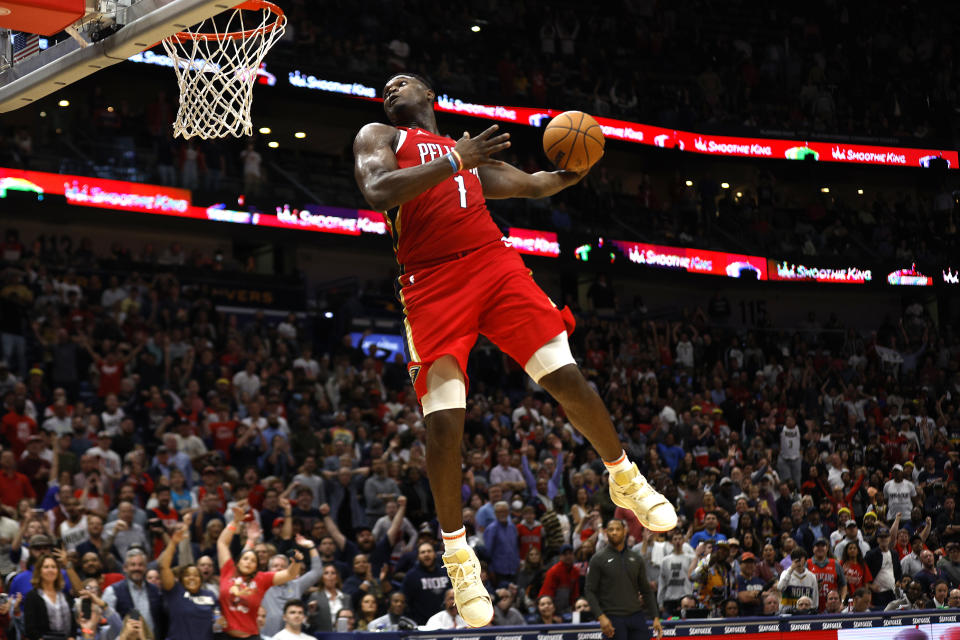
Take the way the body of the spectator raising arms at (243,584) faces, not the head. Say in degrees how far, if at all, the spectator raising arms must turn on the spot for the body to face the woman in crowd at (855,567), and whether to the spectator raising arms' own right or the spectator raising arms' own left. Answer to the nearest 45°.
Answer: approximately 135° to the spectator raising arms' own left

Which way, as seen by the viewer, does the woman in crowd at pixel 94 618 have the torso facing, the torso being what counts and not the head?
toward the camera

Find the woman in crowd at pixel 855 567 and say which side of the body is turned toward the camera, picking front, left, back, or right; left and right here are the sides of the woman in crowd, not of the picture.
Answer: front

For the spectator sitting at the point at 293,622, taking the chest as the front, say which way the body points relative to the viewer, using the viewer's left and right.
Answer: facing the viewer

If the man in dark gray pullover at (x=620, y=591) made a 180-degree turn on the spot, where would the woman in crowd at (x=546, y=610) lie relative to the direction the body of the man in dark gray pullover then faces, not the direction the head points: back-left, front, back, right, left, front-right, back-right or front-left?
front-left

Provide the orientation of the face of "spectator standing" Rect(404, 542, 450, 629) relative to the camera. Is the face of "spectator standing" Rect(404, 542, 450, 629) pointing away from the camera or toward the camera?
toward the camera

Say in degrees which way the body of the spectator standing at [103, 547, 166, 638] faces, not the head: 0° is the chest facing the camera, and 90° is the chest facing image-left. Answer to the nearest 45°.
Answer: approximately 0°

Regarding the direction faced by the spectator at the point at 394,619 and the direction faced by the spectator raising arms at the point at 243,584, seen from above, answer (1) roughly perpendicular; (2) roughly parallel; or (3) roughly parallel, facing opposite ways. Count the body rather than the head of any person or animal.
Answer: roughly parallel

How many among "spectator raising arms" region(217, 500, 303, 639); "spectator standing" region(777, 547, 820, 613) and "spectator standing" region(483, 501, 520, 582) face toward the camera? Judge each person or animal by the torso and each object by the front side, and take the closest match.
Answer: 3

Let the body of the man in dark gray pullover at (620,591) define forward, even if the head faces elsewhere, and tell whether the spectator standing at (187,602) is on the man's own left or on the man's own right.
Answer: on the man's own right

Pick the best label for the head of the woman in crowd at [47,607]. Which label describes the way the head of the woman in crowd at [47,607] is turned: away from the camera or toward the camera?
toward the camera

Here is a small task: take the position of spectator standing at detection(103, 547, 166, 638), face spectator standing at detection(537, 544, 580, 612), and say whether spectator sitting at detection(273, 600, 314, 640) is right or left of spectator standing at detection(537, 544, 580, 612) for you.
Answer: right

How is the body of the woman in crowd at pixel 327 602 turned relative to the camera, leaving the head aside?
toward the camera

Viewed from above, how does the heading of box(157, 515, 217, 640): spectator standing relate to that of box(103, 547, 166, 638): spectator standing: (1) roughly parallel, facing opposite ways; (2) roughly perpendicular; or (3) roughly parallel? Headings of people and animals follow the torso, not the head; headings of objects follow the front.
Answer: roughly parallel

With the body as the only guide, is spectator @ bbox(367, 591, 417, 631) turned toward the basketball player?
yes

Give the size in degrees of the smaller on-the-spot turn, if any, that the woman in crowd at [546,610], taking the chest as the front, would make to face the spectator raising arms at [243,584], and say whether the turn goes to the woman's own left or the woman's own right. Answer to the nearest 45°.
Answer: approximately 45° to the woman's own right

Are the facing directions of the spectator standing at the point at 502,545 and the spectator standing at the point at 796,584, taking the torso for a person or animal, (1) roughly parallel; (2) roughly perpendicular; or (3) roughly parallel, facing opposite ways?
roughly parallel
